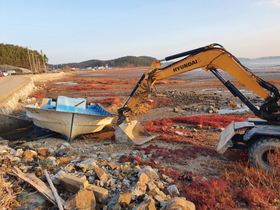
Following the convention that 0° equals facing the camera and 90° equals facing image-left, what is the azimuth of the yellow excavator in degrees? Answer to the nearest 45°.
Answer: approximately 90°

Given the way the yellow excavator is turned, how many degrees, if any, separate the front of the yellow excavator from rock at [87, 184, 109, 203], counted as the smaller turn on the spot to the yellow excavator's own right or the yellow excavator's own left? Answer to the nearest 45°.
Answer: approximately 45° to the yellow excavator's own left

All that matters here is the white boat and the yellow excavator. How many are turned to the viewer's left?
1

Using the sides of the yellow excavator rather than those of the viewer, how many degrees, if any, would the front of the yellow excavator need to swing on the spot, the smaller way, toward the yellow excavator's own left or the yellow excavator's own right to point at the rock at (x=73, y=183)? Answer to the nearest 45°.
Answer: approximately 45° to the yellow excavator's own left

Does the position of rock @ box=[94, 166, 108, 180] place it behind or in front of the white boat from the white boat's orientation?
in front

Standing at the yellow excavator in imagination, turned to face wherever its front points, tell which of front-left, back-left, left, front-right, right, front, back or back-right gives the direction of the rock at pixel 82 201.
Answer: front-left

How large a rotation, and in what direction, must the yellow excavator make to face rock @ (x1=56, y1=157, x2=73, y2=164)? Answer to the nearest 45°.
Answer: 0° — it already faces it

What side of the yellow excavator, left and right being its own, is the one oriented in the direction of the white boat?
front

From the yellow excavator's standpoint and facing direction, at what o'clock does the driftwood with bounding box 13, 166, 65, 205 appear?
The driftwood is roughly at 11 o'clock from the yellow excavator.

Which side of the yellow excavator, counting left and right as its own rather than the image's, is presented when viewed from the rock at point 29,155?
front

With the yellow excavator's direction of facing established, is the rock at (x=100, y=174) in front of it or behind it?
in front
